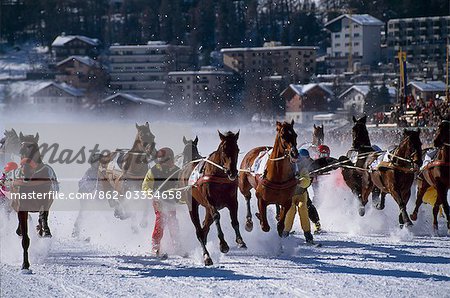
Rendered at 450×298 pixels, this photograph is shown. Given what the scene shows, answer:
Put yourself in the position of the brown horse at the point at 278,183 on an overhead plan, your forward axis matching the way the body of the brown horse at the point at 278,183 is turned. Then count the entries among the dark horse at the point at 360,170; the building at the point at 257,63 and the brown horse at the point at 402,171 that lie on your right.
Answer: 0

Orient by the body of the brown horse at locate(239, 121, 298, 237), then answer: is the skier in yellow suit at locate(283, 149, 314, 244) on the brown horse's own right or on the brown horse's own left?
on the brown horse's own left

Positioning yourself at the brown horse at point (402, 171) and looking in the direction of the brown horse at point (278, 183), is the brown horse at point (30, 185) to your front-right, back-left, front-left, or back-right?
front-right

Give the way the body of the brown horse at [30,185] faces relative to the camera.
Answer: toward the camera

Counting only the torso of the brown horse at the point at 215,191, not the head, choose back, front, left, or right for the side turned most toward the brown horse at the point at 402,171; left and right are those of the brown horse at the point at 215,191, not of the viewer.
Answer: left

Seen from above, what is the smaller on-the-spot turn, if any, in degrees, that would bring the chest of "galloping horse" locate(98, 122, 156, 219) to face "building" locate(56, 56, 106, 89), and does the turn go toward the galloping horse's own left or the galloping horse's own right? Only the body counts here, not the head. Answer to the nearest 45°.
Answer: approximately 135° to the galloping horse's own left

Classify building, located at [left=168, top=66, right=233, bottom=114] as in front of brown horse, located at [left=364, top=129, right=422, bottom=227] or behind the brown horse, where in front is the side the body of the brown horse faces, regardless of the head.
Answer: behind

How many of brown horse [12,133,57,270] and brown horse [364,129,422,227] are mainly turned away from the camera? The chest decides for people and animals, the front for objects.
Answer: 0

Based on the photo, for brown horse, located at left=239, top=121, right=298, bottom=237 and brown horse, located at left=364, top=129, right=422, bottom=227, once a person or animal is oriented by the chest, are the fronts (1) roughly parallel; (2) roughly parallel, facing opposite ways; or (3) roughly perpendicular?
roughly parallel

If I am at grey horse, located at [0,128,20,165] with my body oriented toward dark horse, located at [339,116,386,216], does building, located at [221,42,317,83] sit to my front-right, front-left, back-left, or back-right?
front-left

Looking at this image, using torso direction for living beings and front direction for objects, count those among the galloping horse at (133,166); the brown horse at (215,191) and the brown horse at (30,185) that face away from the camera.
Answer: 0

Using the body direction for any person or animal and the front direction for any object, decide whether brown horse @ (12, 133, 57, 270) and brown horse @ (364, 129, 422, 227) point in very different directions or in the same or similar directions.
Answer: same or similar directions

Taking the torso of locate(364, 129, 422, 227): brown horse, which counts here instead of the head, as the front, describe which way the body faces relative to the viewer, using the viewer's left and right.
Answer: facing the viewer and to the right of the viewer

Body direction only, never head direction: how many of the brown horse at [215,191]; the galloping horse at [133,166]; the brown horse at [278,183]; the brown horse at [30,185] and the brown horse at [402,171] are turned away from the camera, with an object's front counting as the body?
0

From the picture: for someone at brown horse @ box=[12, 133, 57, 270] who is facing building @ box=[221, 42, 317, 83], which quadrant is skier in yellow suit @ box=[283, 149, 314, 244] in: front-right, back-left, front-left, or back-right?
front-right

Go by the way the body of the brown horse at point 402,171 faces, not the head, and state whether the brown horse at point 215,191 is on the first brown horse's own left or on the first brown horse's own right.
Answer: on the first brown horse's own right

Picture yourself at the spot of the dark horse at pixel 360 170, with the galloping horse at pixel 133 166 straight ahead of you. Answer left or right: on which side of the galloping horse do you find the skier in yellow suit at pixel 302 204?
left
